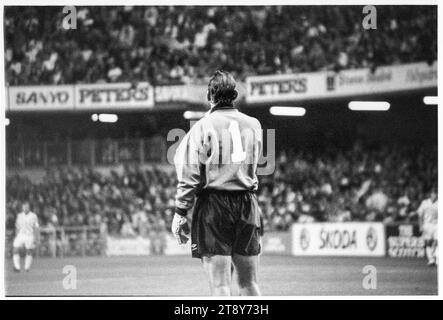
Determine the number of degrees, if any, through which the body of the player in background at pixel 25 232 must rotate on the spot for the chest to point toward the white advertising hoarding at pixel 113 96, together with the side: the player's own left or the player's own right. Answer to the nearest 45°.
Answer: approximately 135° to the player's own left

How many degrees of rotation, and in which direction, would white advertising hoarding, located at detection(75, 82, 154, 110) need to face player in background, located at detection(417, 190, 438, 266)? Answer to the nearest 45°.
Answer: approximately 45° to its left

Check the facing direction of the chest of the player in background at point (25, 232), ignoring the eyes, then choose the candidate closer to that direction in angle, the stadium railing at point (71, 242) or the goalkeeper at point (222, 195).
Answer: the goalkeeper

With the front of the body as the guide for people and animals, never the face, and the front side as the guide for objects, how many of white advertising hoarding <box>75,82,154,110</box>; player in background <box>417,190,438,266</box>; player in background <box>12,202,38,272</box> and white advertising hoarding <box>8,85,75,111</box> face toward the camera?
4

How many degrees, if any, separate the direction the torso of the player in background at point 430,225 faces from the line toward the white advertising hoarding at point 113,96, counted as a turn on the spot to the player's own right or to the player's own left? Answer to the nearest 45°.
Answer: approximately 90° to the player's own right

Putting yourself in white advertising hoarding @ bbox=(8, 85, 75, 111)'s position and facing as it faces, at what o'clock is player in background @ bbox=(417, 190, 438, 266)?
The player in background is roughly at 10 o'clock from the white advertising hoarding.

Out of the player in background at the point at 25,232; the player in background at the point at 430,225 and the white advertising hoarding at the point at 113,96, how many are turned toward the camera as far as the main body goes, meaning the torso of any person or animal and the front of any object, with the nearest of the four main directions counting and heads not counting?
3

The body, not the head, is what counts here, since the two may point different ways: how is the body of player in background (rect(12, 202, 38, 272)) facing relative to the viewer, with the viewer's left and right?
facing the viewer

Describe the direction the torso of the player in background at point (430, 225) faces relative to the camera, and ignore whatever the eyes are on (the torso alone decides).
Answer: toward the camera

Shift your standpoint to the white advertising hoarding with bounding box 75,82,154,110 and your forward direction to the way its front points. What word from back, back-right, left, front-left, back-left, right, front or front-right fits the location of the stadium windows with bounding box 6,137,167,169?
back

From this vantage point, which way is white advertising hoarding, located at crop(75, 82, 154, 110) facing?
toward the camera
